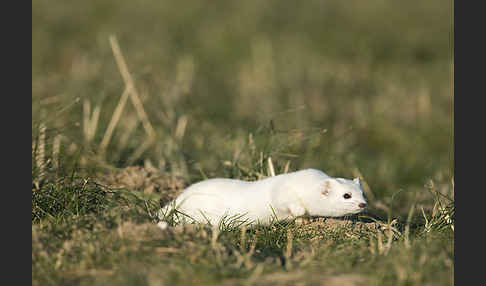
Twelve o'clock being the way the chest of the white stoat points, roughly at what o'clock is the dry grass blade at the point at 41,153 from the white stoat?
The dry grass blade is roughly at 7 o'clock from the white stoat.

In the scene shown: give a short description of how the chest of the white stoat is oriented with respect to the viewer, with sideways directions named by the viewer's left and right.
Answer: facing to the right of the viewer

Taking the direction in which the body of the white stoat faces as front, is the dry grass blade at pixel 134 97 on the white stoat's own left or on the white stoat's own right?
on the white stoat's own left
